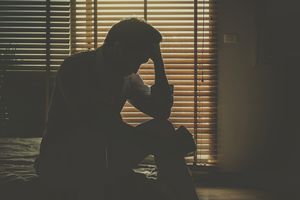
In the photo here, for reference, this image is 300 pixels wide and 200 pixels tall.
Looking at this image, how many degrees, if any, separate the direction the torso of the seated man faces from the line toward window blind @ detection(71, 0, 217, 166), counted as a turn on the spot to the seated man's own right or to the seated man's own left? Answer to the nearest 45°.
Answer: approximately 90° to the seated man's own left

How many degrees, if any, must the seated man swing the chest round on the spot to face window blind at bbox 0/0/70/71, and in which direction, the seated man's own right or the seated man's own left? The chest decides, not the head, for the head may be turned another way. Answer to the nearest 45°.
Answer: approximately 90° to the seated man's own left

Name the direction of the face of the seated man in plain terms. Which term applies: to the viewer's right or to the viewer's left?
to the viewer's right

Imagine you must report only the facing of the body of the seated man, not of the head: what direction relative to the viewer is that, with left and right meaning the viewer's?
facing to the right of the viewer
